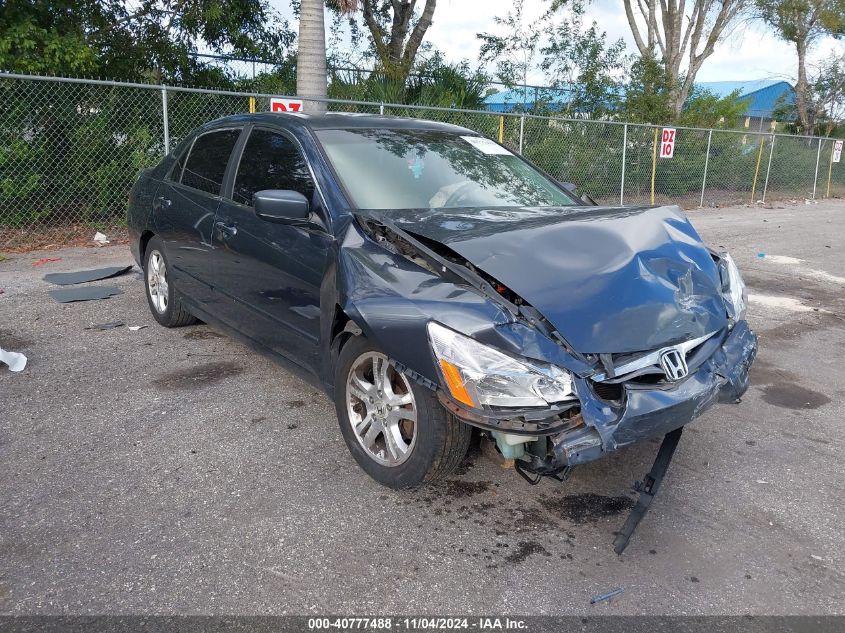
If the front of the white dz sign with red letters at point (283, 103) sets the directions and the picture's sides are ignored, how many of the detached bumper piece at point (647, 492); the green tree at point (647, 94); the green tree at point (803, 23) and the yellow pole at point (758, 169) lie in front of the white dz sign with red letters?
1

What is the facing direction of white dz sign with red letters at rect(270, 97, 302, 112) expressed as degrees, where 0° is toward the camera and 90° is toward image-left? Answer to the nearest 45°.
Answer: approximately 0°

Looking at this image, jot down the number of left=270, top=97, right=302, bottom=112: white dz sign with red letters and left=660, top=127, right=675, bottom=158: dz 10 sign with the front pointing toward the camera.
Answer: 2

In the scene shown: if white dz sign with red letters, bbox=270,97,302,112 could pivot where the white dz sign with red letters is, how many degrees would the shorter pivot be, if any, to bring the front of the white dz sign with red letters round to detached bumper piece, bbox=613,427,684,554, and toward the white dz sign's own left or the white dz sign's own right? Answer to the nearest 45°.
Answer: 0° — it already faces it

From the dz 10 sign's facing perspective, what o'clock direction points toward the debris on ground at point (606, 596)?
The debris on ground is roughly at 12 o'clock from the dz 10 sign.

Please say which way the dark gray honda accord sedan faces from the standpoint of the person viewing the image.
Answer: facing the viewer and to the right of the viewer

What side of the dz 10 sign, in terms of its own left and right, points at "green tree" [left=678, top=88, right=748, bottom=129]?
back

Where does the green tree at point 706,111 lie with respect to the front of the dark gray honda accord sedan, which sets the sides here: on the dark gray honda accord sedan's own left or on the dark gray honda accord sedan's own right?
on the dark gray honda accord sedan's own left
